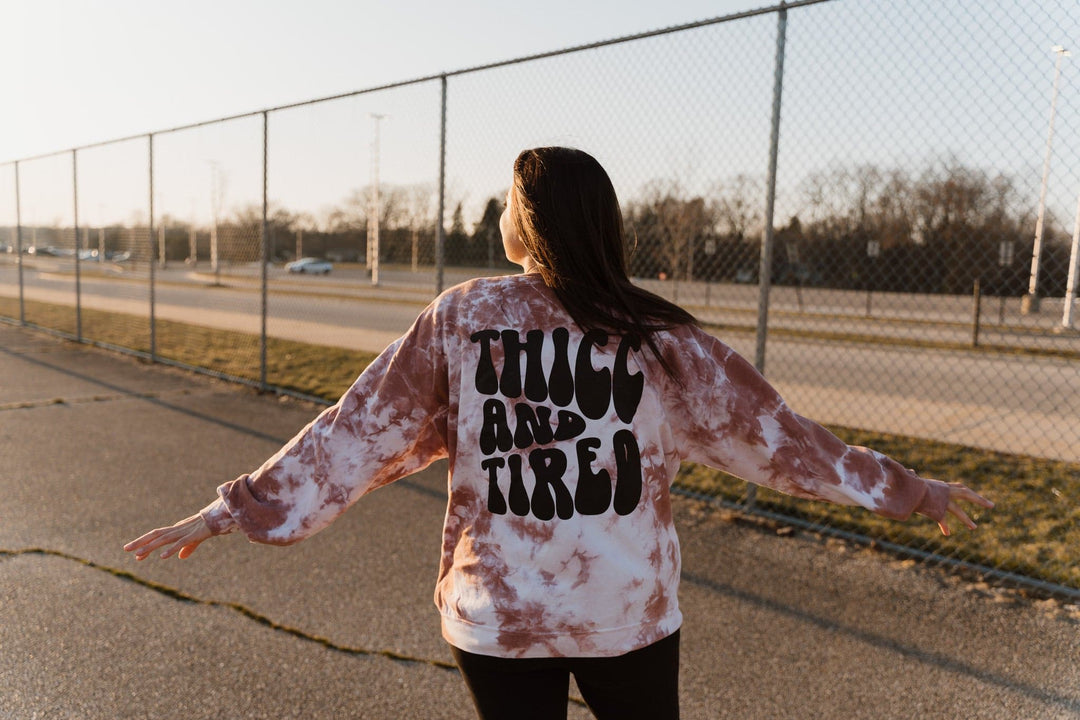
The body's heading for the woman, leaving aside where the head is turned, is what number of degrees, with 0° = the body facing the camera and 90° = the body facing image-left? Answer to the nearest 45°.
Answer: approximately 180°

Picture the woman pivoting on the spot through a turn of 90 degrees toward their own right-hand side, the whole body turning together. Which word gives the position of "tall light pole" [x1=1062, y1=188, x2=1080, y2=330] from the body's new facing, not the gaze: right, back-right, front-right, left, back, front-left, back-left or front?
front-left

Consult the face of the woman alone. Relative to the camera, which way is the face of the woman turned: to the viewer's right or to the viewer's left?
to the viewer's left
